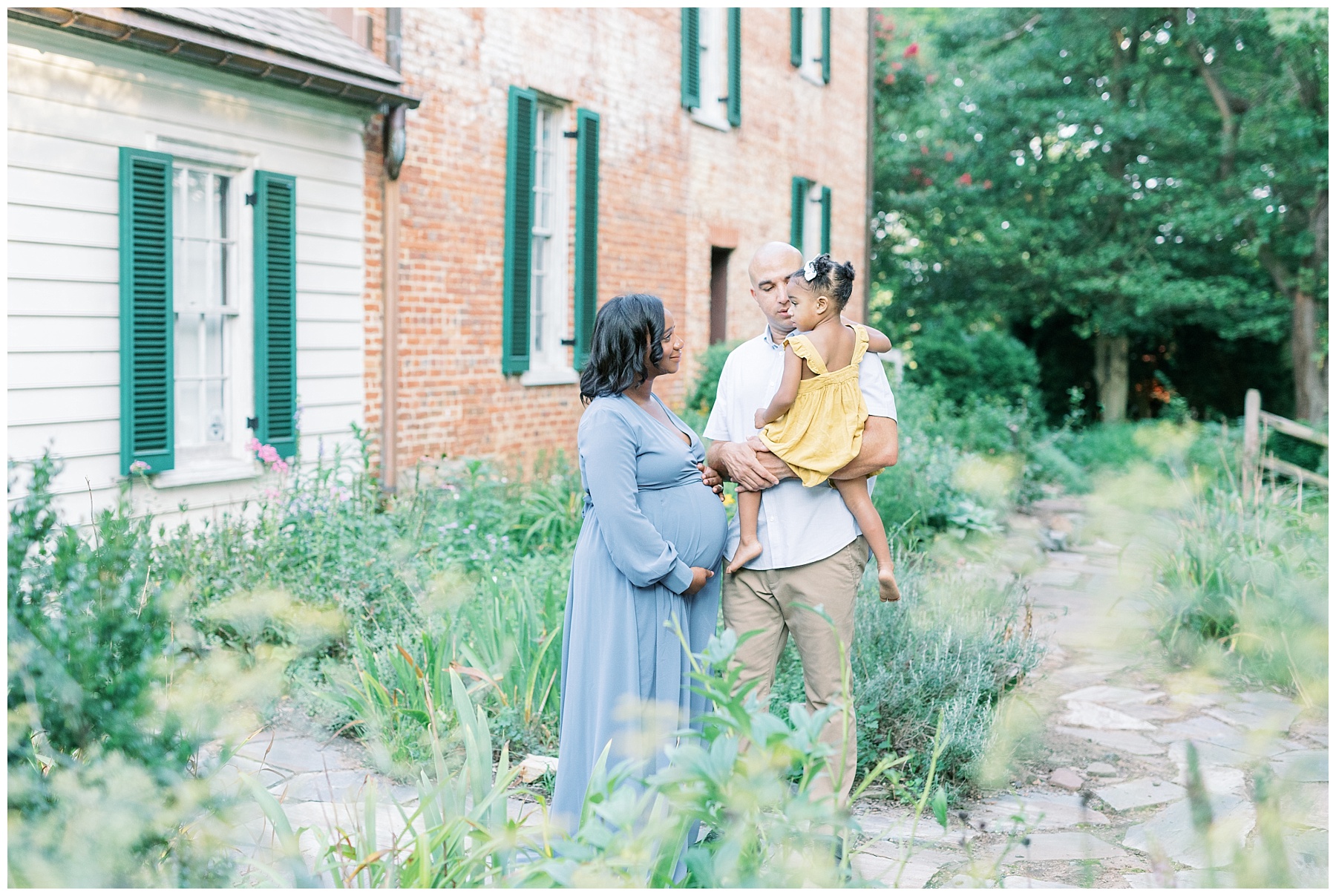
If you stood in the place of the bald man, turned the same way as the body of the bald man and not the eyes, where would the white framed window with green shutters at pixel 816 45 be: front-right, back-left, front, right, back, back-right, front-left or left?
back-right

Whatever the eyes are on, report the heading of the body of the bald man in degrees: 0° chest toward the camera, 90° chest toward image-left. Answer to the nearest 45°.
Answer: approximately 45°

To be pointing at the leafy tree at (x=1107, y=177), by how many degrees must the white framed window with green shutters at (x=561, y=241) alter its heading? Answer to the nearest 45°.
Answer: approximately 90° to its left

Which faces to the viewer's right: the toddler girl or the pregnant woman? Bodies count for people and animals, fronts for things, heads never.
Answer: the pregnant woman

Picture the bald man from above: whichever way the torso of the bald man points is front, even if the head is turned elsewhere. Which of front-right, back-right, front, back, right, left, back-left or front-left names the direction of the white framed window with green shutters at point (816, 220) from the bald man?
back-right

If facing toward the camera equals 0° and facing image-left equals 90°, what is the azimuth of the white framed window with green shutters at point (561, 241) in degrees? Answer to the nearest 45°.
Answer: approximately 315°

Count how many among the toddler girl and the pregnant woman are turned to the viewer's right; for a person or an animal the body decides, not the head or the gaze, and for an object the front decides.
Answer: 1

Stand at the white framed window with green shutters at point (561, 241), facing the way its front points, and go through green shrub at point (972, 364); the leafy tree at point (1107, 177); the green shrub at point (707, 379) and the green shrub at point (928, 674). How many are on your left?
3

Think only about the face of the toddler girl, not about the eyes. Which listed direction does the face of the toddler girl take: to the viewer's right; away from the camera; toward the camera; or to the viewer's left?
to the viewer's left

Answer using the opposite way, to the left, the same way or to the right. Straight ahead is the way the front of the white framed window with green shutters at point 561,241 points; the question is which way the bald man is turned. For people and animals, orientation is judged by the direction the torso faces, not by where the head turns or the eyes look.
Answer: to the right

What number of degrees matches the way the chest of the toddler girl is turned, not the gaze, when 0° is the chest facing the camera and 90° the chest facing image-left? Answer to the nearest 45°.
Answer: approximately 135°

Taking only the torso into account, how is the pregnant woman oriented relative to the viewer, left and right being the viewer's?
facing to the right of the viewer
